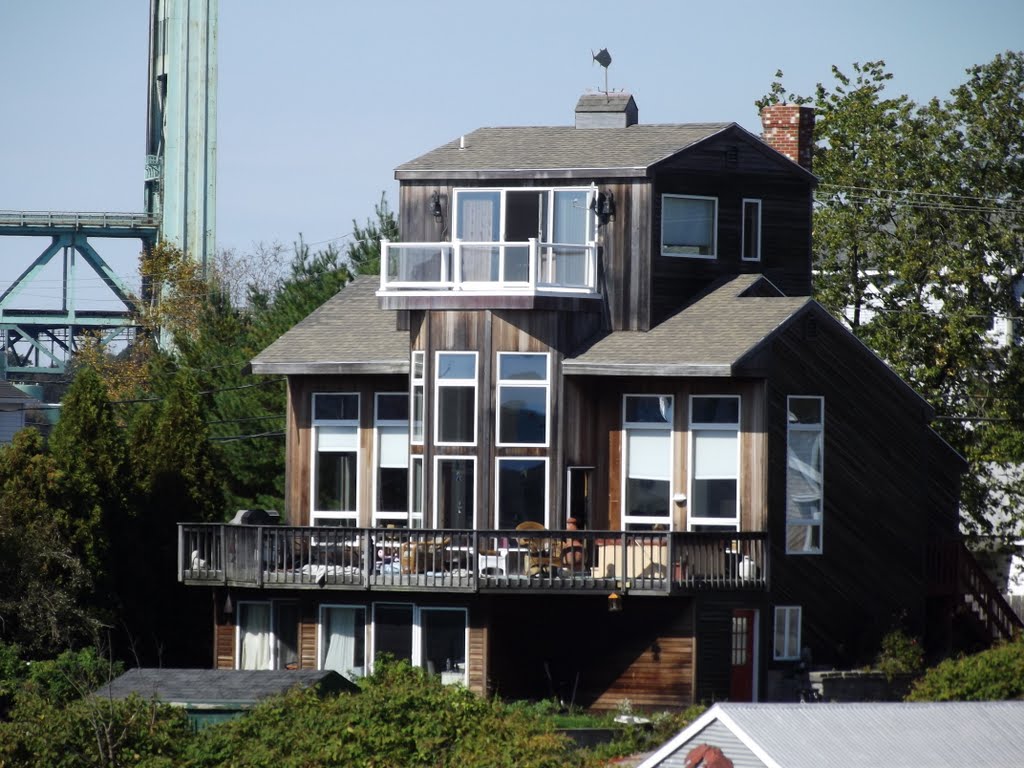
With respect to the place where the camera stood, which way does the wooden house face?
facing the viewer and to the left of the viewer

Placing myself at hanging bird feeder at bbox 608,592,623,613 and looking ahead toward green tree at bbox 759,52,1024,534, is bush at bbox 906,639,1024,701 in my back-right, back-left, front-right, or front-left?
front-right

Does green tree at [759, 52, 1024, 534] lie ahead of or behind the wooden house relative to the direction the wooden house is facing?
behind

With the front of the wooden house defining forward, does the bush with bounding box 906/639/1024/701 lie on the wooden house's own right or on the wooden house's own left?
on the wooden house's own left
